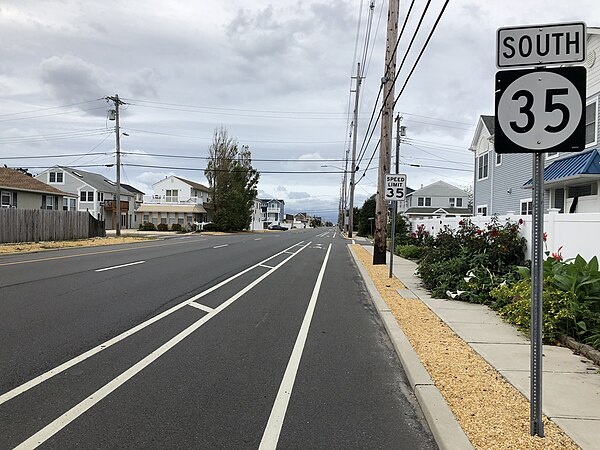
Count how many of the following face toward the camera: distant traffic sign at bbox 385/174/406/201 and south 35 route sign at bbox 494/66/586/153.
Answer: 2

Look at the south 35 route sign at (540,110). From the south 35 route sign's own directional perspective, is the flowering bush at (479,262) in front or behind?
behind

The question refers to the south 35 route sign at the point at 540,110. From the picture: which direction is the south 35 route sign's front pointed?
toward the camera

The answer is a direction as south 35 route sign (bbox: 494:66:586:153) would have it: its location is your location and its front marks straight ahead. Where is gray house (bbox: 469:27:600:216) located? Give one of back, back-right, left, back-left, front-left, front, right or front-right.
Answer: back

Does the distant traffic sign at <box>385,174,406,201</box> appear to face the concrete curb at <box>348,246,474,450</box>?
yes

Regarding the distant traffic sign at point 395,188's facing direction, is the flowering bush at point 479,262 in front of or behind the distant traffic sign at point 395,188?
in front

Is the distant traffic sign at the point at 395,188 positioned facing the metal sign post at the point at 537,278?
yes

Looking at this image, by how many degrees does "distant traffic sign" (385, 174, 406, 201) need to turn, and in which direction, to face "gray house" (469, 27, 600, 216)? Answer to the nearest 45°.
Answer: approximately 135° to its left

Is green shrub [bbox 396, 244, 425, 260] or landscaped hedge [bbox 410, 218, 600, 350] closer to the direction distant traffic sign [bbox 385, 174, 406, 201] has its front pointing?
the landscaped hedge

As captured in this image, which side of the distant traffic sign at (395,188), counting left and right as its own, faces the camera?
front

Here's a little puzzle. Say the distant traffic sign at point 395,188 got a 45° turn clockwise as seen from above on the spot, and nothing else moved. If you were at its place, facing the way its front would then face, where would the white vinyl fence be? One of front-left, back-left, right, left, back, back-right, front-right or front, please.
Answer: left

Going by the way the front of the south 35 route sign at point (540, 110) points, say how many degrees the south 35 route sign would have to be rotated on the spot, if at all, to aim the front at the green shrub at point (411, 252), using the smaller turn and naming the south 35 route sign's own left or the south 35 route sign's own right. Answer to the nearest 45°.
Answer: approximately 180°
